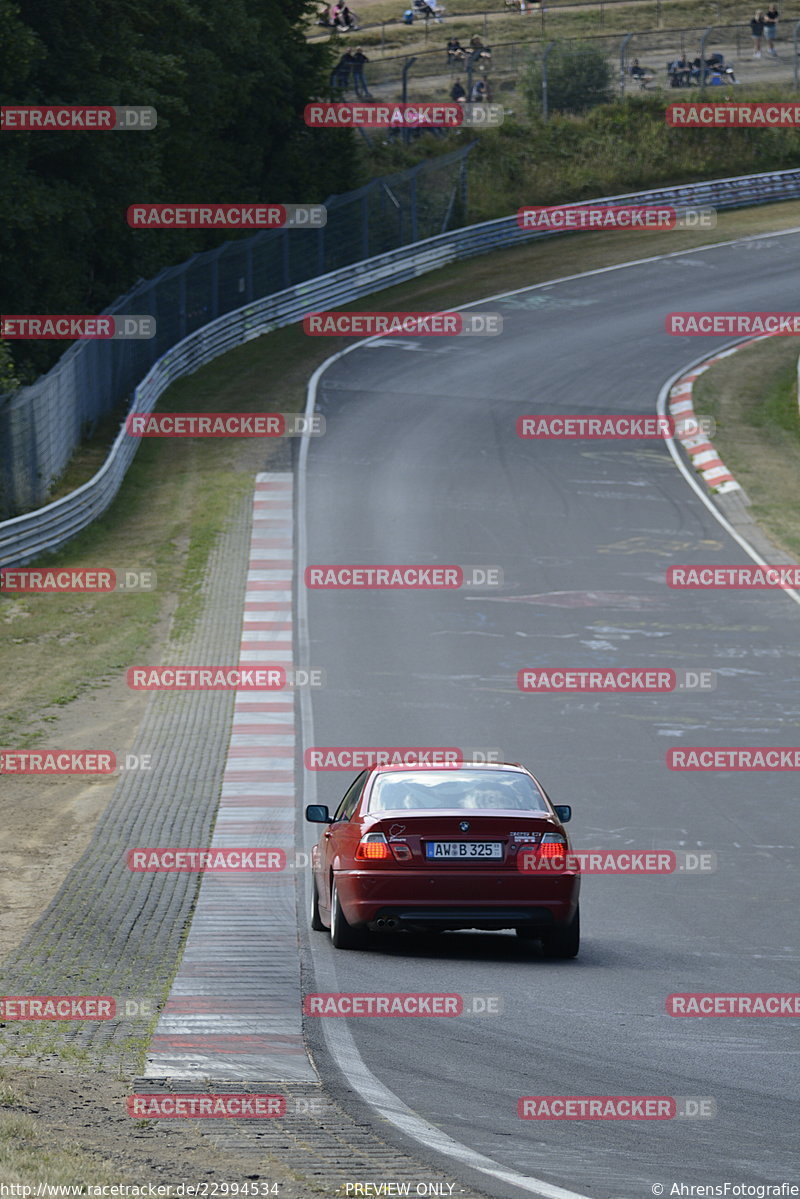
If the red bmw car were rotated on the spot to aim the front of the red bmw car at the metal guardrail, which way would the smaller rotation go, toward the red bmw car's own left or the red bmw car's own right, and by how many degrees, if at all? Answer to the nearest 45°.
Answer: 0° — it already faces it

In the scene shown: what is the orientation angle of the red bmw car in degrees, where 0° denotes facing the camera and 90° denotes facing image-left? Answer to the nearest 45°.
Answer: approximately 180°

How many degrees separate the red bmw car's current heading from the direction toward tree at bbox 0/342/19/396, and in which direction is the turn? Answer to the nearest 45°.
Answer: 0° — it already faces it

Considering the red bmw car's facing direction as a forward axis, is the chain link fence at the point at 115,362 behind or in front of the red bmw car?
in front
